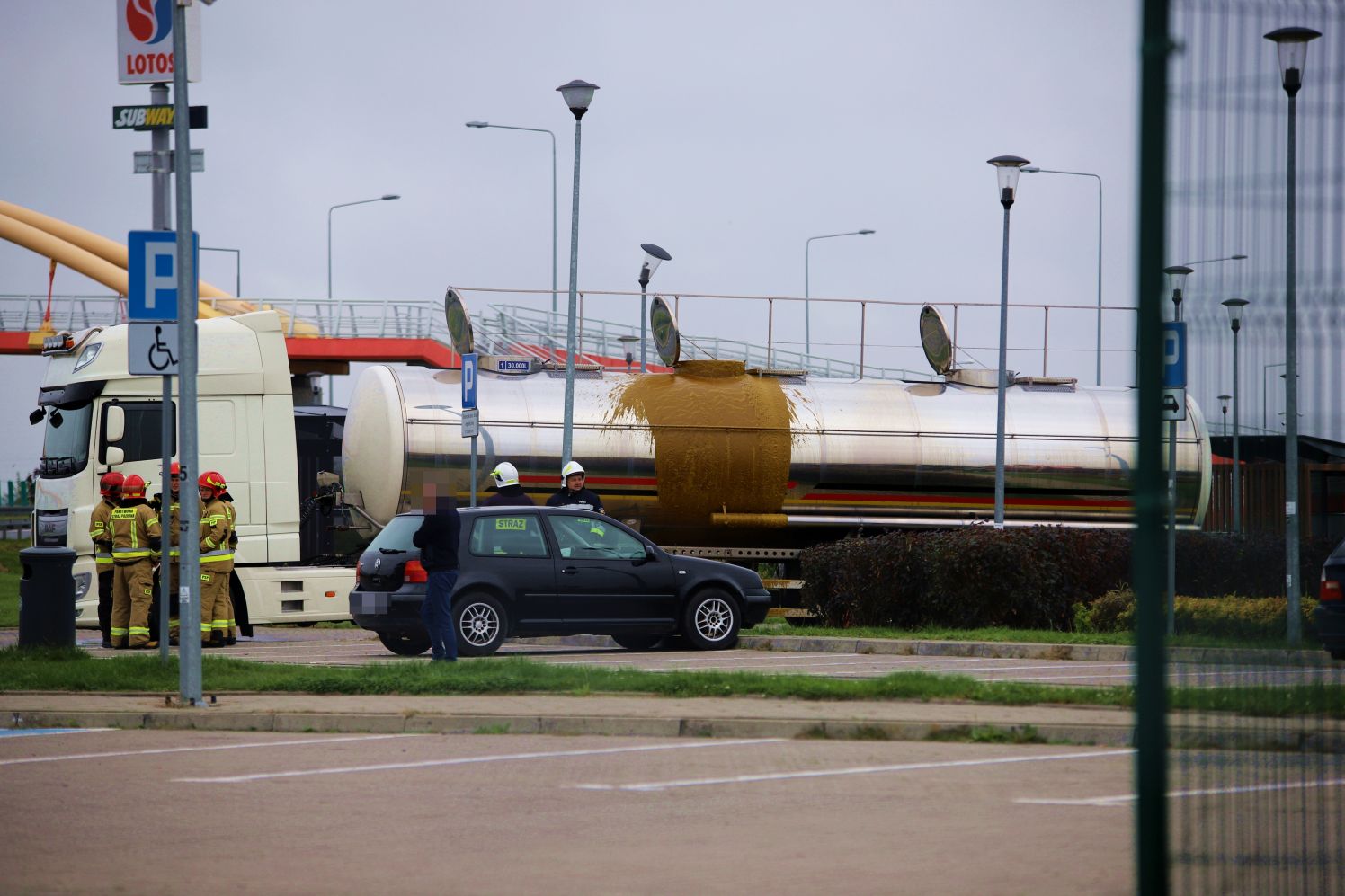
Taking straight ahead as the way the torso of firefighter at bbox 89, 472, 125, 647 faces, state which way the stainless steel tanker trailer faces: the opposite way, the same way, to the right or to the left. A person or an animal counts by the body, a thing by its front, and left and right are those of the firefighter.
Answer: the opposite way

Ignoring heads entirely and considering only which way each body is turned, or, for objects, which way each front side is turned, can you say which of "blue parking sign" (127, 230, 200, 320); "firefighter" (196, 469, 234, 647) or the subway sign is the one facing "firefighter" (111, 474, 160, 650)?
"firefighter" (196, 469, 234, 647)

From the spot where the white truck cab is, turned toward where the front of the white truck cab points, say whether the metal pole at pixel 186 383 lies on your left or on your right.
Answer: on your left

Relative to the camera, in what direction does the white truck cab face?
facing to the left of the viewer

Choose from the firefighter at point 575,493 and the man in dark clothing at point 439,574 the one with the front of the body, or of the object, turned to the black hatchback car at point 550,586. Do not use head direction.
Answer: the firefighter

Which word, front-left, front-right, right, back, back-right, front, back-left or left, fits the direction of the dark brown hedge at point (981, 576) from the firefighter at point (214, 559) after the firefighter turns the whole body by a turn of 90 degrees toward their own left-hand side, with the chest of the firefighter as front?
left

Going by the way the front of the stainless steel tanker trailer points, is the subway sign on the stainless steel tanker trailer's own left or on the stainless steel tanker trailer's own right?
on the stainless steel tanker trailer's own left

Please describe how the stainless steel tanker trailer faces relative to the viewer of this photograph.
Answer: facing to the left of the viewer

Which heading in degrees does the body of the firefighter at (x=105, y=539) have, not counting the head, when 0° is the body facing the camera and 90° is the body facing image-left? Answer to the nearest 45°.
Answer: approximately 270°
